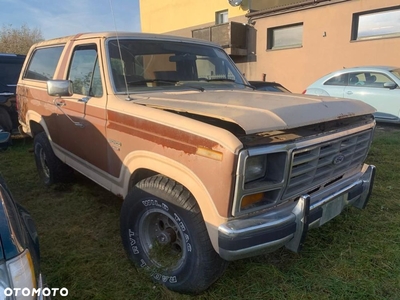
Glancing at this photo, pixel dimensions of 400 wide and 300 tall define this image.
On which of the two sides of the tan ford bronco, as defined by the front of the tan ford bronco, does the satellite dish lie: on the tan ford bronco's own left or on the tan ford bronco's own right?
on the tan ford bronco's own left

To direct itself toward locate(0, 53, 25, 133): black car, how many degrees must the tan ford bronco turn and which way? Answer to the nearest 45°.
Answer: approximately 180°

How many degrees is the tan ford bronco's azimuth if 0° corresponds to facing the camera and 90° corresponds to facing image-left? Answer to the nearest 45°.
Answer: approximately 315°

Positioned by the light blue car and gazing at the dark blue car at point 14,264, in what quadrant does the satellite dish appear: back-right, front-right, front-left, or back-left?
back-right

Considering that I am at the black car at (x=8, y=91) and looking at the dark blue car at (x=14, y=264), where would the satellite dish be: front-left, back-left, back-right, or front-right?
back-left

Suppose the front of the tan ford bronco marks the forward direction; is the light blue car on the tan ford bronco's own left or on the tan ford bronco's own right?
on the tan ford bronco's own left
